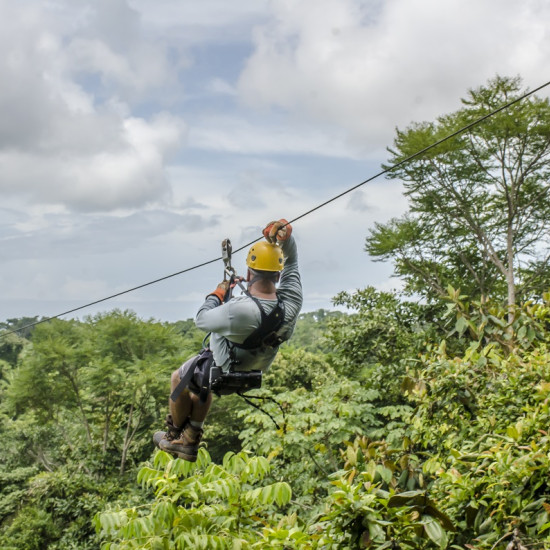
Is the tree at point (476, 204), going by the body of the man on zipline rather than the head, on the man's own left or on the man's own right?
on the man's own right

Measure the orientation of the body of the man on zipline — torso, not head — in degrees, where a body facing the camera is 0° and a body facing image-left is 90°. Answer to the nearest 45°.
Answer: approximately 135°

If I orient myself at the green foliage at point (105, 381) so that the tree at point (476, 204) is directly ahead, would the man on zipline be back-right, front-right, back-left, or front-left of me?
front-right

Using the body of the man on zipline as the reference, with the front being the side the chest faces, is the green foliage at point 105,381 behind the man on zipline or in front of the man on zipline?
in front

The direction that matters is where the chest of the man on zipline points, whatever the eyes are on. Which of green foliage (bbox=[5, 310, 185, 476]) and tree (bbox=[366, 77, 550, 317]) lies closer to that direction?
the green foliage
